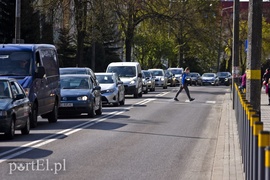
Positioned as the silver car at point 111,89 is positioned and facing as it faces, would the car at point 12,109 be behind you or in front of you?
in front

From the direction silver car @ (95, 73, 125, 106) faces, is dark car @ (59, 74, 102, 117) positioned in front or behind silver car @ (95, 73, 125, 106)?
in front

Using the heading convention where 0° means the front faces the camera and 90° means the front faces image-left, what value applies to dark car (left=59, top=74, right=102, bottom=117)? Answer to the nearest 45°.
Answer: approximately 0°

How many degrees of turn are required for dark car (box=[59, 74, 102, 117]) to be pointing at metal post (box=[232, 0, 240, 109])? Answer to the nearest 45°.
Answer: approximately 135° to its left

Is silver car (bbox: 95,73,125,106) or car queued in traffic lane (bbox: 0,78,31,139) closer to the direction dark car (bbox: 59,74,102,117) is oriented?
the car queued in traffic lane

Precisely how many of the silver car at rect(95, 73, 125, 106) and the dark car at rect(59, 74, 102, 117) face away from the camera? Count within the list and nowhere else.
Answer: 0

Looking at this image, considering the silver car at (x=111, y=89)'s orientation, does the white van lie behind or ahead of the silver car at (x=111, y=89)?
behind

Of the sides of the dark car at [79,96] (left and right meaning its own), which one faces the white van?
back

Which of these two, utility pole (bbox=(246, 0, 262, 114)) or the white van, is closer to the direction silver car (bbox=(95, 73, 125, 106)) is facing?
the utility pole

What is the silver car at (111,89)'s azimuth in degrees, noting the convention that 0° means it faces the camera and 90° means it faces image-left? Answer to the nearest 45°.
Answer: approximately 45°
